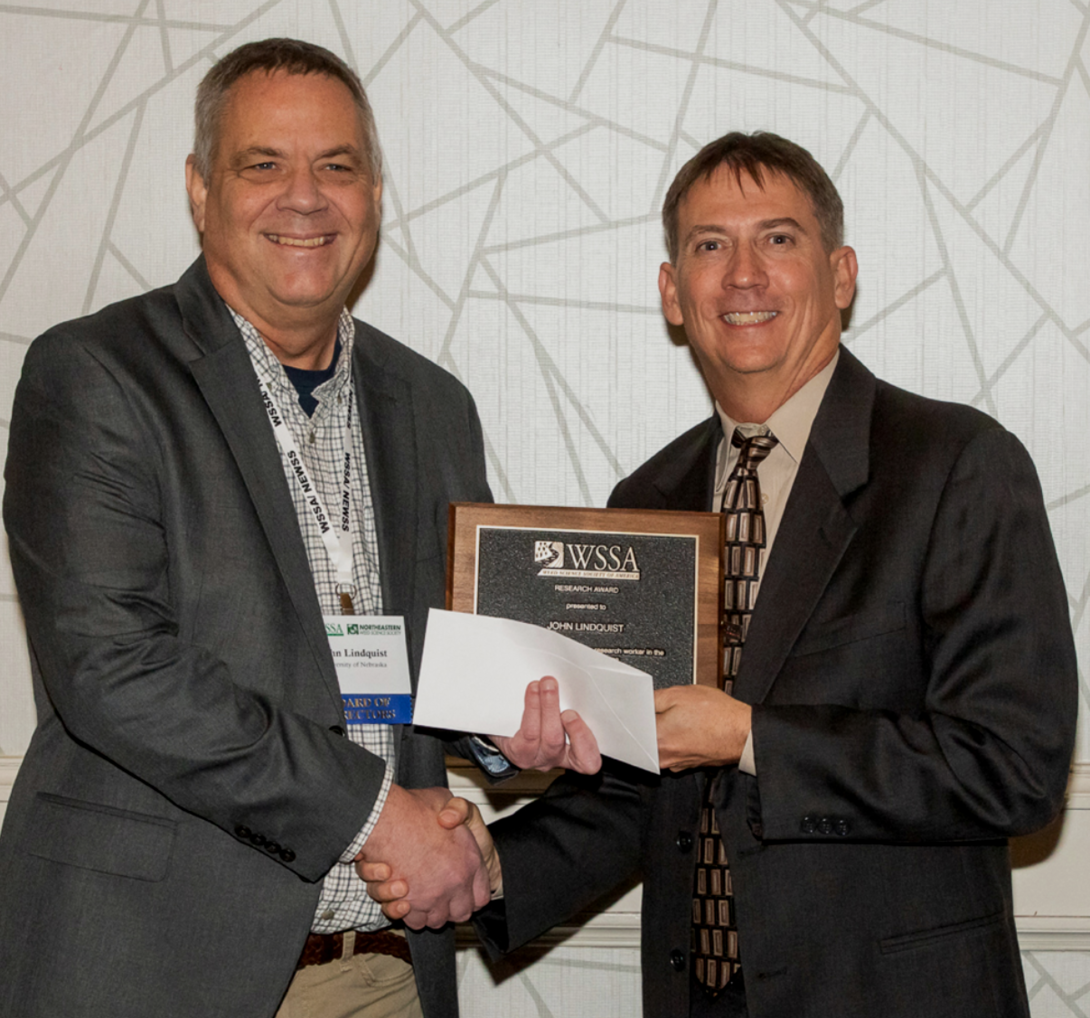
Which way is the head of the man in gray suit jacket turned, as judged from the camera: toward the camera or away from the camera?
toward the camera

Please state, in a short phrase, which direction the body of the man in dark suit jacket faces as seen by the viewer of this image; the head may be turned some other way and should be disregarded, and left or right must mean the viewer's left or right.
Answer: facing the viewer and to the left of the viewer

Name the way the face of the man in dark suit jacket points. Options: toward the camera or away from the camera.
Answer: toward the camera

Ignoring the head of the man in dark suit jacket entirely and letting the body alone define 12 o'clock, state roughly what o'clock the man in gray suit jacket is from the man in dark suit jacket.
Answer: The man in gray suit jacket is roughly at 1 o'clock from the man in dark suit jacket.

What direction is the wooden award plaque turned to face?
toward the camera

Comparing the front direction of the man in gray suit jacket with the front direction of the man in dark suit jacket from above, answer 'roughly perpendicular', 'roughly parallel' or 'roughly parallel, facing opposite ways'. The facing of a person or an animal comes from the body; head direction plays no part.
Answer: roughly perpendicular

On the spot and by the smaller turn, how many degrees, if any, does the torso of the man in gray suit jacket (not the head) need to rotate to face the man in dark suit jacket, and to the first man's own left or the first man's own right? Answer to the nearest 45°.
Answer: approximately 45° to the first man's own left

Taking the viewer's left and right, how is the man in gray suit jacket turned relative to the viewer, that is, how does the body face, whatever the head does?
facing the viewer and to the right of the viewer
